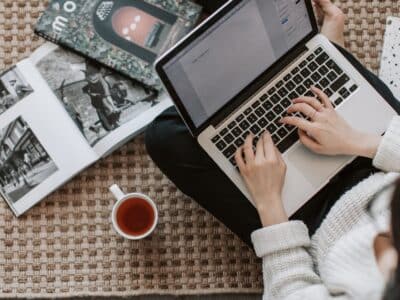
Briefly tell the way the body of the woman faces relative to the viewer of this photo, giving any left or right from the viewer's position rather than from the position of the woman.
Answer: facing away from the viewer and to the left of the viewer

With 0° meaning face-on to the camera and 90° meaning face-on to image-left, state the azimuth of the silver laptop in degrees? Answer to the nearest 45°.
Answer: approximately 315°
